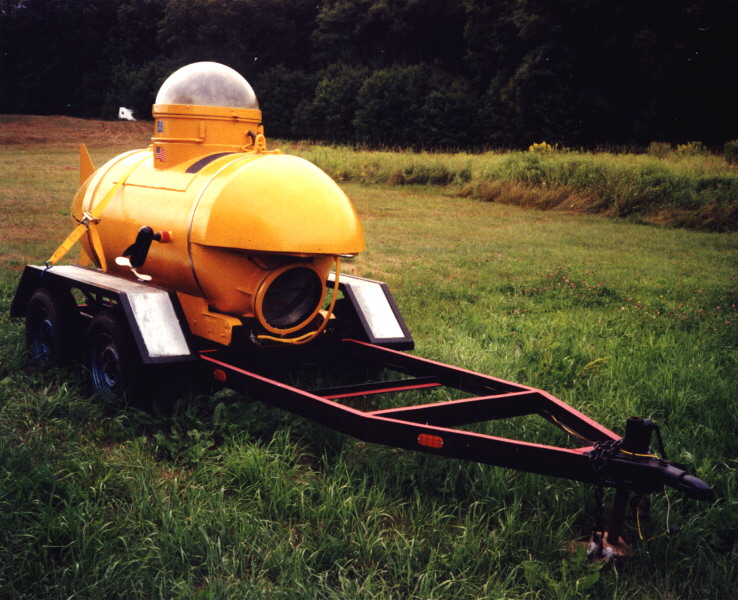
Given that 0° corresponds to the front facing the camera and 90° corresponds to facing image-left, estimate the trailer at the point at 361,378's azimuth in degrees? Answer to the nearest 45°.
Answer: approximately 315°
